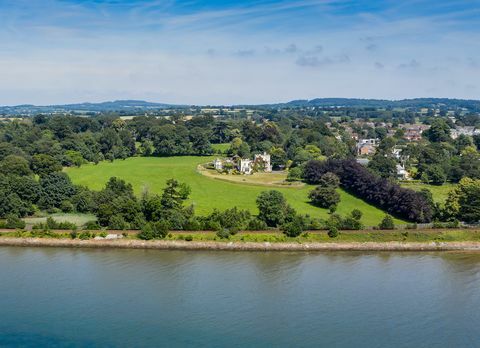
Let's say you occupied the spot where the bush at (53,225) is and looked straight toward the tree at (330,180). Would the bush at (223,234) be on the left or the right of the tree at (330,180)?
right

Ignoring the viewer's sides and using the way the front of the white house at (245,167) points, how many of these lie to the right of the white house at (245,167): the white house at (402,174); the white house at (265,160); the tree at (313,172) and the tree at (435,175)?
0

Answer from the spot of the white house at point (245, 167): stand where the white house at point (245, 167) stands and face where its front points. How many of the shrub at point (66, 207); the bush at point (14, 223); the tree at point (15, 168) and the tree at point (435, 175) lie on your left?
1

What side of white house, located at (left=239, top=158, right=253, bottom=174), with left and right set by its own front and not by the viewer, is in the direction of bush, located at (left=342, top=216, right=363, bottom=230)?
front

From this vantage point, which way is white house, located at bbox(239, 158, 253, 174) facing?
toward the camera

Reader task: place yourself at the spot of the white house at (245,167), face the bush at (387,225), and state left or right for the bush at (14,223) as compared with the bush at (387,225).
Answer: right

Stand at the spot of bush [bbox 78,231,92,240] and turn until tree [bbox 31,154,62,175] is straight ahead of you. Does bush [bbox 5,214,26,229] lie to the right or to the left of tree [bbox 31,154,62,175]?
left

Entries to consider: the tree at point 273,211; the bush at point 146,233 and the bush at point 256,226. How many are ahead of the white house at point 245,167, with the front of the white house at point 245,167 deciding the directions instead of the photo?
3

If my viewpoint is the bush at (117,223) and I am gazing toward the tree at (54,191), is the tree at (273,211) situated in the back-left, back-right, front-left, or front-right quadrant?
back-right

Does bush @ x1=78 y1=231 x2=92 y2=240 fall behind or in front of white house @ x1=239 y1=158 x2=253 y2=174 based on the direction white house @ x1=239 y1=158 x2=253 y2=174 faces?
in front

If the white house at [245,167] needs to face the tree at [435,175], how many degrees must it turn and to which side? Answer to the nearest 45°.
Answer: approximately 90° to its left

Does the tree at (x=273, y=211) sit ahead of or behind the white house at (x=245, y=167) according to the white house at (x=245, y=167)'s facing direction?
ahead

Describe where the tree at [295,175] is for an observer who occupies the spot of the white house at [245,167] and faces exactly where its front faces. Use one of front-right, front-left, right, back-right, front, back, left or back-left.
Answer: front-left

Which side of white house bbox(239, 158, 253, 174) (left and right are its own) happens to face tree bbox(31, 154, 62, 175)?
right

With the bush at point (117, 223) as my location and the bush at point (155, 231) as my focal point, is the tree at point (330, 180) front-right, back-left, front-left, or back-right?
front-left

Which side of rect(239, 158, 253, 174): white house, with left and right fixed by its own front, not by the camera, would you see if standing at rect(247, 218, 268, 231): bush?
front

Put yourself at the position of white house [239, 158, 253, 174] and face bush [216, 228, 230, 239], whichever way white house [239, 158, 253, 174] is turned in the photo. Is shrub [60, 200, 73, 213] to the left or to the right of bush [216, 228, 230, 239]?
right

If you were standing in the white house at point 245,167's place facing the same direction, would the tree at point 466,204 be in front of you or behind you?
in front

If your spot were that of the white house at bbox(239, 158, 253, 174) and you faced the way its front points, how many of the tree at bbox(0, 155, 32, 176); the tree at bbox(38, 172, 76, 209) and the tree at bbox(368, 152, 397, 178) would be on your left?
1
